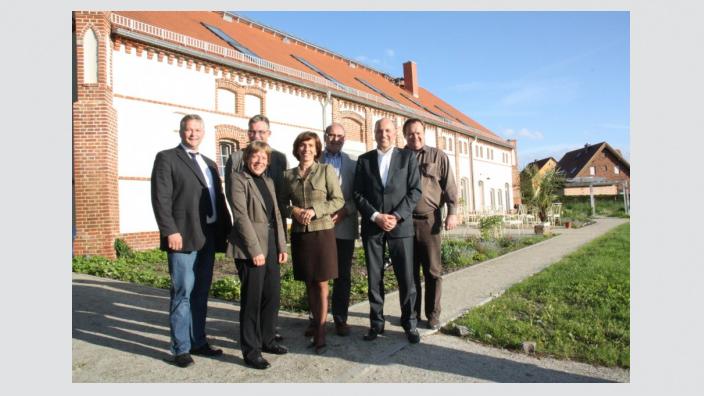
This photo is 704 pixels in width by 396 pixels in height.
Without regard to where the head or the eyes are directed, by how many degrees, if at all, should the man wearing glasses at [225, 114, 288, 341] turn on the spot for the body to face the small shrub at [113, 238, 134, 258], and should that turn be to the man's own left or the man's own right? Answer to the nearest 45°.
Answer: approximately 135° to the man's own right

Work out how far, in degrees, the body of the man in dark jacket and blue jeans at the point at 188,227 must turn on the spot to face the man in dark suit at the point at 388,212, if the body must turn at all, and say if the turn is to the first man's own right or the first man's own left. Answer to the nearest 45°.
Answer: approximately 45° to the first man's own left

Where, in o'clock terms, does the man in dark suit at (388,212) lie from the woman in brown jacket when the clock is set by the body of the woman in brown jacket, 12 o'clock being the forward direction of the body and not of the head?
The man in dark suit is roughly at 10 o'clock from the woman in brown jacket.

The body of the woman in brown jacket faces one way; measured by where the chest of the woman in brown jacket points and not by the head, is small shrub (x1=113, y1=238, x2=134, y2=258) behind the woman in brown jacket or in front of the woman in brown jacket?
behind

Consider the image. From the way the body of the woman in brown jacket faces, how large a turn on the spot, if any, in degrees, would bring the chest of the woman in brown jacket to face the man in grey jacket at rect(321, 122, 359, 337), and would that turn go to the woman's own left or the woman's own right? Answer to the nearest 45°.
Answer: approximately 90° to the woman's own left

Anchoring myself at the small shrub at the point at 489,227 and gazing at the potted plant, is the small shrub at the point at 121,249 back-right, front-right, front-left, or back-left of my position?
back-left
